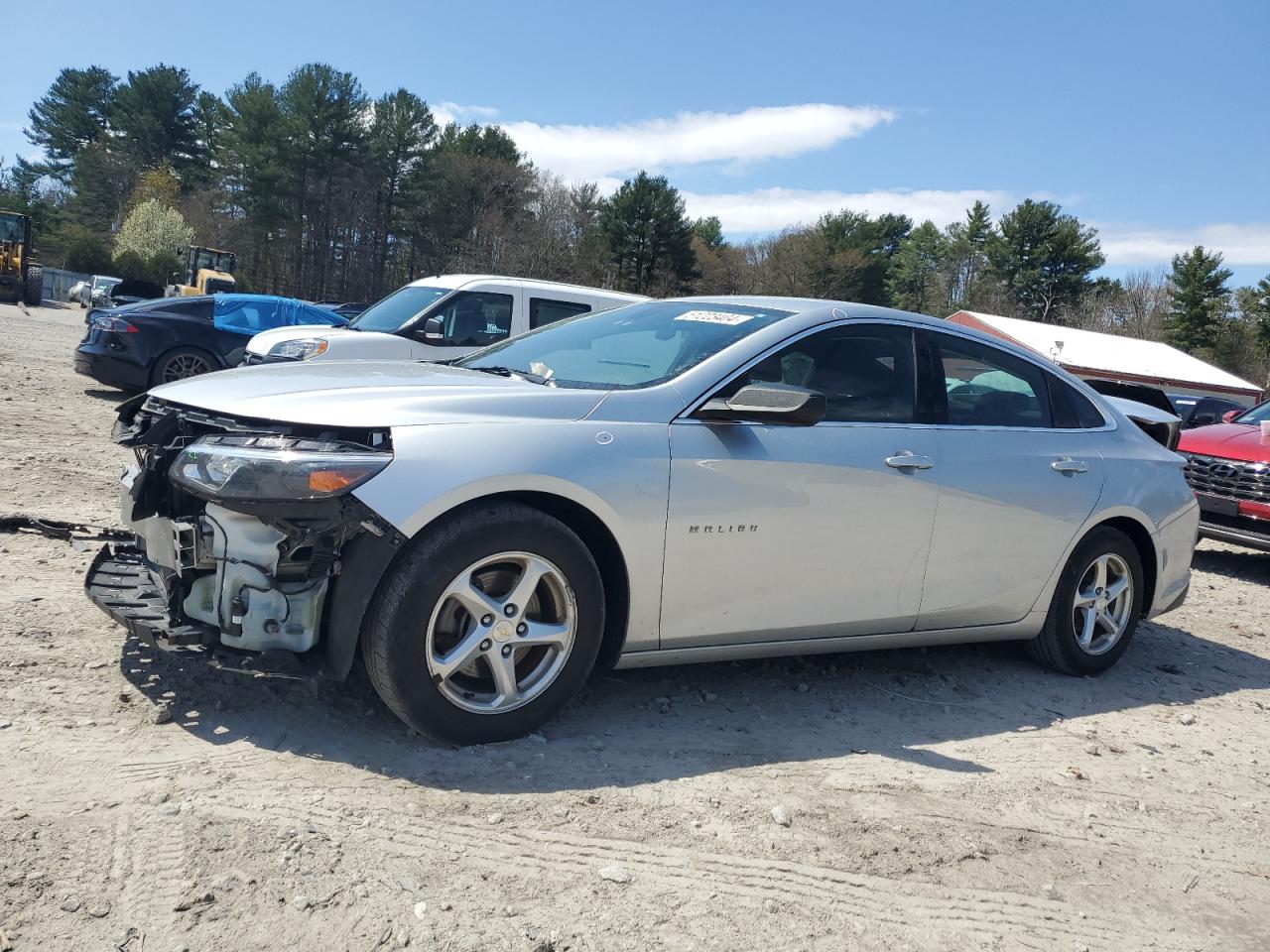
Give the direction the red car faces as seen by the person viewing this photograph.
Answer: facing the viewer and to the left of the viewer

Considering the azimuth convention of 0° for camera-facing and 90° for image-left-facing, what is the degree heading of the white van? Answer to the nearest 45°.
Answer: approximately 45°

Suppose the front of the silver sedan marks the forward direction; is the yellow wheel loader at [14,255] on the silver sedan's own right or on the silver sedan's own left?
on the silver sedan's own right

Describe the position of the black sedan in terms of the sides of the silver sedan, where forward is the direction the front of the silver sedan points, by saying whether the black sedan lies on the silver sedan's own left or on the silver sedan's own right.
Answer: on the silver sedan's own right

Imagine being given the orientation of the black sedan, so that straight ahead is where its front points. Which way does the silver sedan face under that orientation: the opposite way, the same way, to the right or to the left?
the opposite way

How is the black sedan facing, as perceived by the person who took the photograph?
facing away from the viewer and to the right of the viewer

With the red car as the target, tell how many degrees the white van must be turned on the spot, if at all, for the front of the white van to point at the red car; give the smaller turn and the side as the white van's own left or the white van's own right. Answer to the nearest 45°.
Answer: approximately 90° to the white van's own left

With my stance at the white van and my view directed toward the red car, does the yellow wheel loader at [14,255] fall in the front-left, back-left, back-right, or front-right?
back-left

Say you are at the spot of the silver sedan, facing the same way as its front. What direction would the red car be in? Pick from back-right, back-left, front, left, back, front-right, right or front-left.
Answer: back

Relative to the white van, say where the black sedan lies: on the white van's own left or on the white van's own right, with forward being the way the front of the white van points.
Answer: on the white van's own right

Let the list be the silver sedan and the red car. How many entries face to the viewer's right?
0

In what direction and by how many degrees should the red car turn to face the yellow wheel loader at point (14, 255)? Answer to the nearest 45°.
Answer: approximately 45° to its right

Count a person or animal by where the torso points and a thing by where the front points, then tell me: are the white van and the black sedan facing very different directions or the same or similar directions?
very different directions

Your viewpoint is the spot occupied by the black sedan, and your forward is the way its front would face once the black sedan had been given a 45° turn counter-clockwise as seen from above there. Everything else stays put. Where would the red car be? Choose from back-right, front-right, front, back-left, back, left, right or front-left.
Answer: back-right
